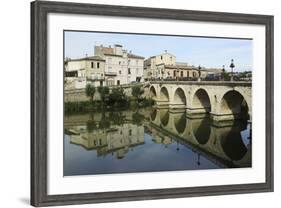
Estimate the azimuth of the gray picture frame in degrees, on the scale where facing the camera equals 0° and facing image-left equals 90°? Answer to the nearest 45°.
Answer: approximately 315°
